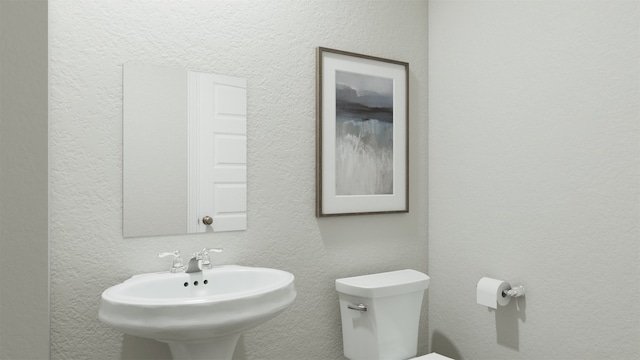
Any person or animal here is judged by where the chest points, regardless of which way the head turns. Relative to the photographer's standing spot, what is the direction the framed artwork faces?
facing the viewer and to the right of the viewer

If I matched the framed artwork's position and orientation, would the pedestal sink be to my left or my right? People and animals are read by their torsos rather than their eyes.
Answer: on my right

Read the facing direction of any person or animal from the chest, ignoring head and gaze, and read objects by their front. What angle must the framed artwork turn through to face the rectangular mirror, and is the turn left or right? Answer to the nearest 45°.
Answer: approximately 90° to its right
